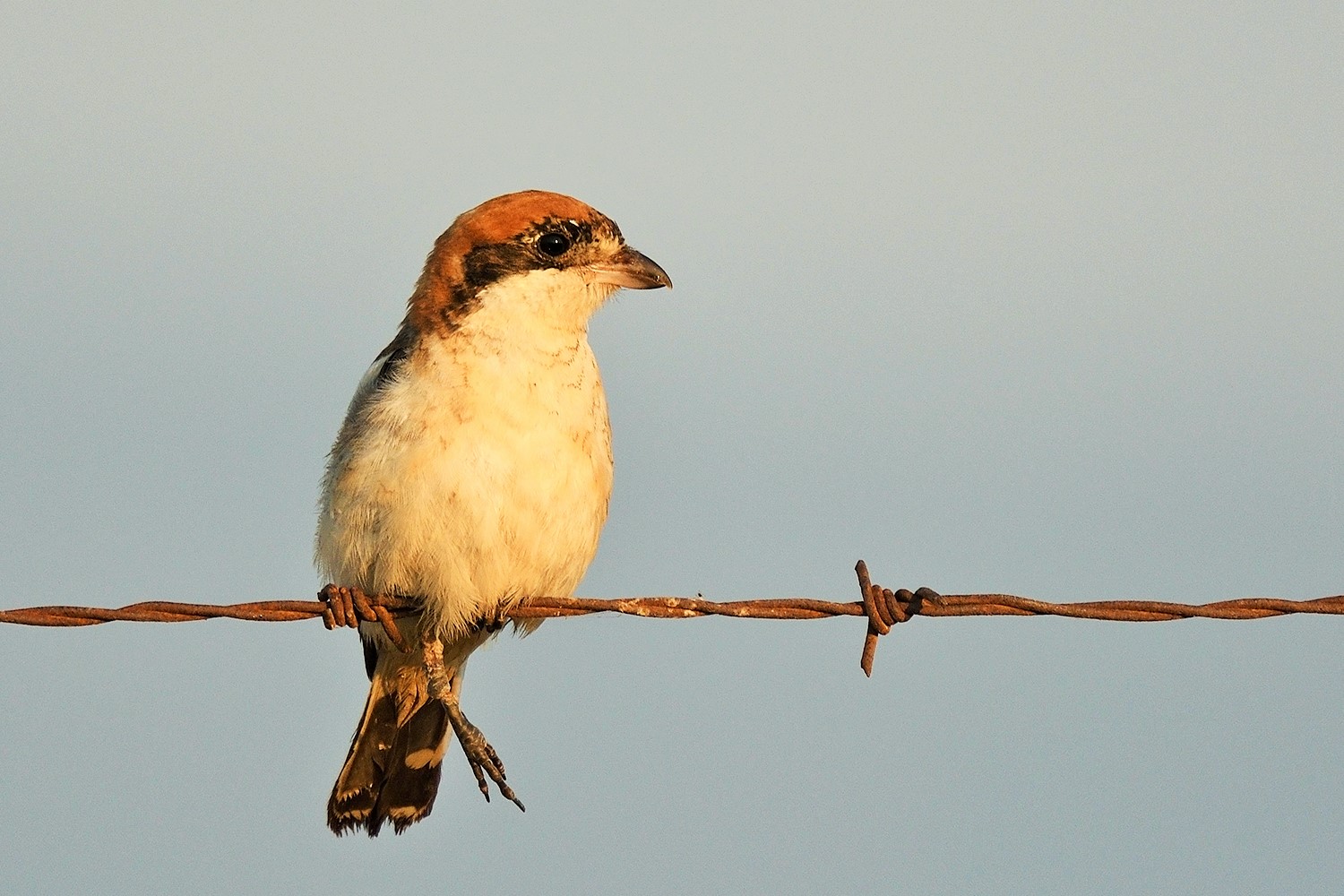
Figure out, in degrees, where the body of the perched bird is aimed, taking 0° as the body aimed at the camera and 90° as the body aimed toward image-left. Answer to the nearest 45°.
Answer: approximately 315°
